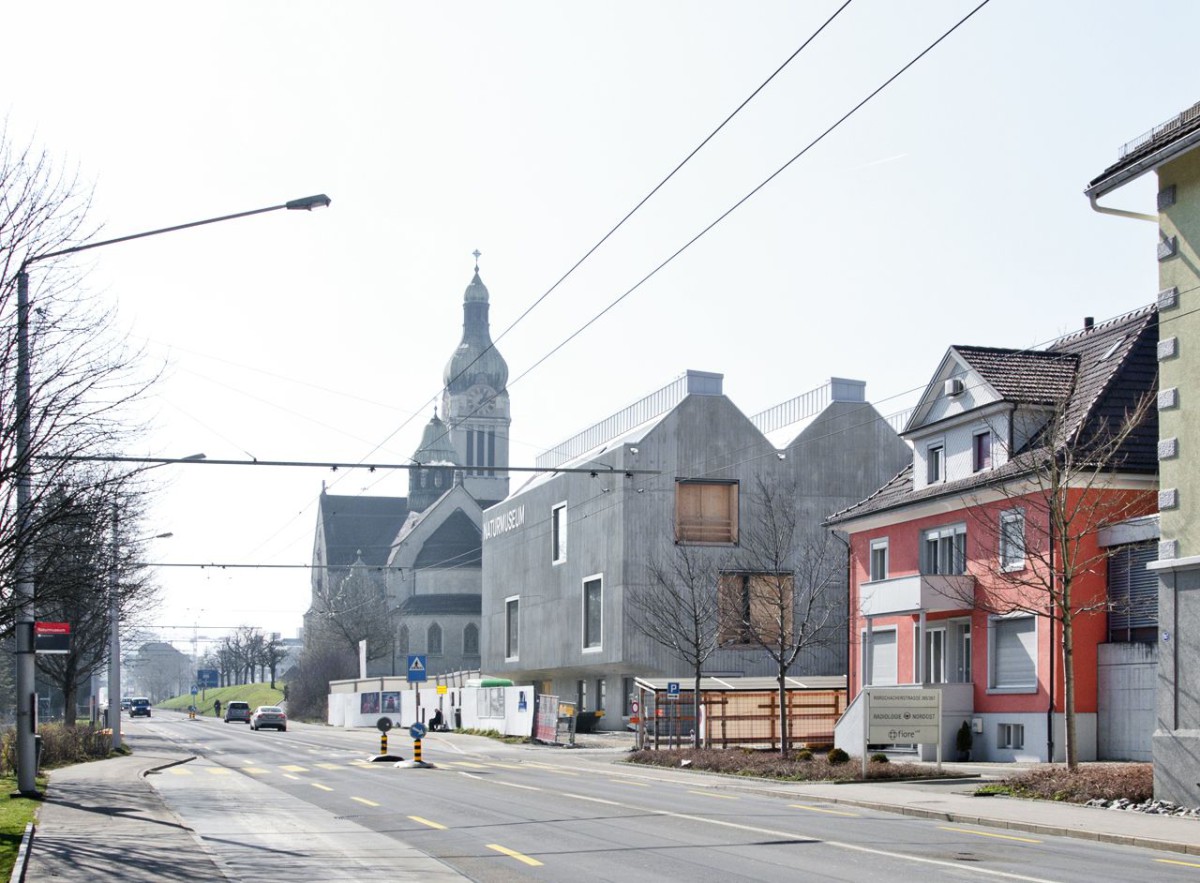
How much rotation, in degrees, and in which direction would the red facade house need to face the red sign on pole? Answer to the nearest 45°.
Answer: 0° — it already faces it

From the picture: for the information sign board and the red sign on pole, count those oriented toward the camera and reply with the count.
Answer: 2

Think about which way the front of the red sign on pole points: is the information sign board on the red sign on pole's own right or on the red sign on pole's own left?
on the red sign on pole's own left

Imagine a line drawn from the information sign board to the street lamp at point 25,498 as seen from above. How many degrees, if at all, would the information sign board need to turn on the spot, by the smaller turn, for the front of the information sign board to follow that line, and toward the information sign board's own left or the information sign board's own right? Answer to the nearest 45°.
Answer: approximately 45° to the information sign board's own right

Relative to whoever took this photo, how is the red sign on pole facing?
facing the viewer

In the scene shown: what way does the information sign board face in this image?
toward the camera

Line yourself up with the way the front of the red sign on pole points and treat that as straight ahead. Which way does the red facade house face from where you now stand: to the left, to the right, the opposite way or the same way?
to the right

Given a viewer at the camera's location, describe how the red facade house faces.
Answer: facing the viewer and to the left of the viewer

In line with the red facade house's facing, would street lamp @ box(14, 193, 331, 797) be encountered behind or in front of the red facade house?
in front
